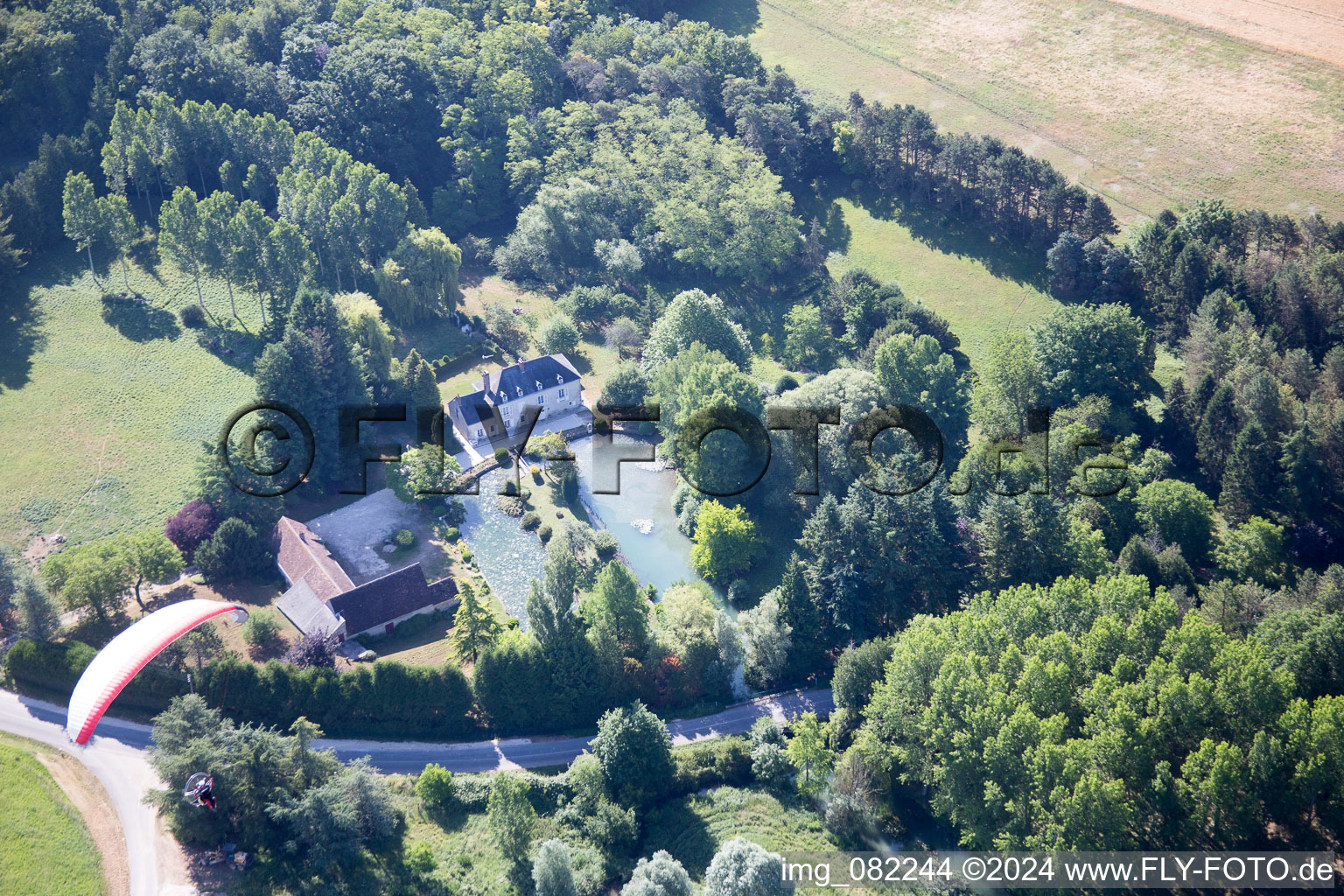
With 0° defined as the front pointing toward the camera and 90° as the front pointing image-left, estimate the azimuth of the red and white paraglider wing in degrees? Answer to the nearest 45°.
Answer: approximately 315°
